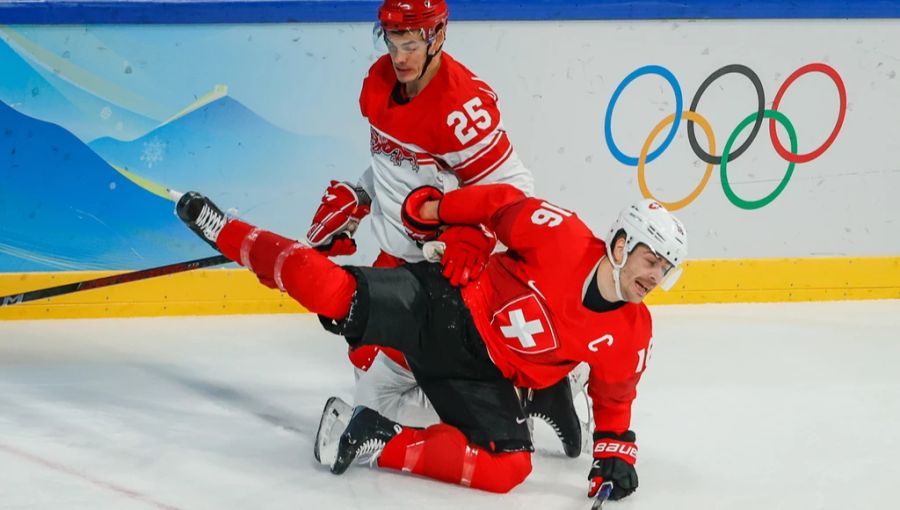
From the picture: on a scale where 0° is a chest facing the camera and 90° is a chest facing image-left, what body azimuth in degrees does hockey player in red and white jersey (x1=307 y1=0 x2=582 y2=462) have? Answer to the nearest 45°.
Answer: approximately 45°
